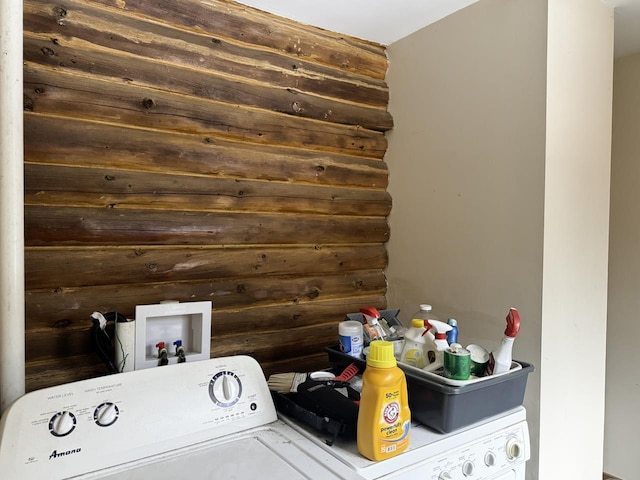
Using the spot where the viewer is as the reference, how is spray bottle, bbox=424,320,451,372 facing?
facing to the left of the viewer

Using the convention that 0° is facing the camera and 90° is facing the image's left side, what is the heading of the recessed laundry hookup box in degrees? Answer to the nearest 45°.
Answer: approximately 315°

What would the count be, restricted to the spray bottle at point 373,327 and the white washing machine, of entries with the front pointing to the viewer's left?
1

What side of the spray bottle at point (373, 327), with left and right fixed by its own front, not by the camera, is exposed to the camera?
left
